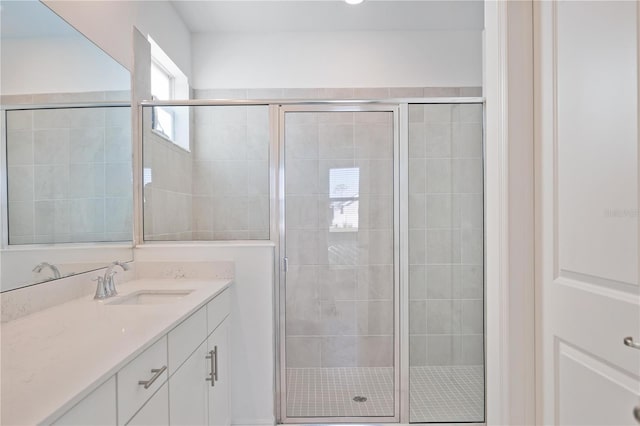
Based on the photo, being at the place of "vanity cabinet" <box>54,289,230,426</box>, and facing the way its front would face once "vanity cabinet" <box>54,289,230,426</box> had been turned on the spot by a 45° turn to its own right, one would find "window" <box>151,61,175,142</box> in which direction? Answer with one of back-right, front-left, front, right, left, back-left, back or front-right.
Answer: back

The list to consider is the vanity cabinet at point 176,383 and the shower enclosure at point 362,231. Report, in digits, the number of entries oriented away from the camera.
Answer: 0

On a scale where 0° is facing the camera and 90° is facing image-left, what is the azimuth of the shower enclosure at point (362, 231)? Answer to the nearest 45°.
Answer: approximately 0°

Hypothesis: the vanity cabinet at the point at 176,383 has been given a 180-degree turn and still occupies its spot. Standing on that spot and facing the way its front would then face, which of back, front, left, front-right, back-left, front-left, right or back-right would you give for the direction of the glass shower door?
right

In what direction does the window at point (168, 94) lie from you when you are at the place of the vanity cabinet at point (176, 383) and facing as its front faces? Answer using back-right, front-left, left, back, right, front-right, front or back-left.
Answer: back-left

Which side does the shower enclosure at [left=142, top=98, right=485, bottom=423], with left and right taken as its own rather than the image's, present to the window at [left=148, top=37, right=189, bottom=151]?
right

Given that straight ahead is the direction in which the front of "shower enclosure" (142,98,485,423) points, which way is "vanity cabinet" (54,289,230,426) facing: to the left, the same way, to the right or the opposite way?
to the left

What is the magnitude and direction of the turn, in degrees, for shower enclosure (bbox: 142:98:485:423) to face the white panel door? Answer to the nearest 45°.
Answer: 0° — it already faces it

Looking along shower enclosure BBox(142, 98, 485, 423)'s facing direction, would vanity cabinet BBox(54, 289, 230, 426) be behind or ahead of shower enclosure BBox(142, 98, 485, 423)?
ahead

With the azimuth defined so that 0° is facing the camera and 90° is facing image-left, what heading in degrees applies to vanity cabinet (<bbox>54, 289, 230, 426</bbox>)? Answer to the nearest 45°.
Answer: approximately 315°

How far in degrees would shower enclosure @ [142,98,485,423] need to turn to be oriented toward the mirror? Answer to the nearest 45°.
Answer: approximately 45° to its right
